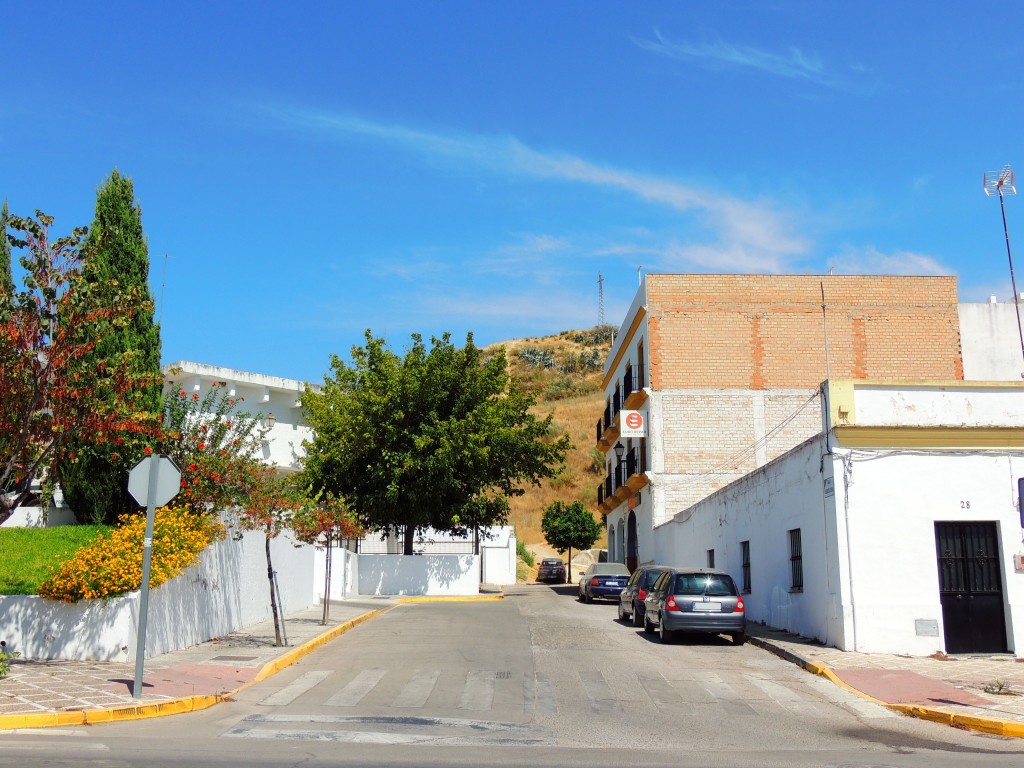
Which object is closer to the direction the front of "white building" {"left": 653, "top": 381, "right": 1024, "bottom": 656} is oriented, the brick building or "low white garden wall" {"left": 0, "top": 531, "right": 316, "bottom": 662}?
the low white garden wall

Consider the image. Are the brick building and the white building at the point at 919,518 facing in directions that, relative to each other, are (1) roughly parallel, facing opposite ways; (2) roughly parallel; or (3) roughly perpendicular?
roughly perpendicular

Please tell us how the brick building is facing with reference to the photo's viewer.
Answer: facing to the left of the viewer

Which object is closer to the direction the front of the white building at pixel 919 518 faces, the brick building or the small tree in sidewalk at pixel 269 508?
the small tree in sidewalk

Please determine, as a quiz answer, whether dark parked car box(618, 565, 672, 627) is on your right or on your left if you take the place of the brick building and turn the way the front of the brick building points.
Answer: on your left

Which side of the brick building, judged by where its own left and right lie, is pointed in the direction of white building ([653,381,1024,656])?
left

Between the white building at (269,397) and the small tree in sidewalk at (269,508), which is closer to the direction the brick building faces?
the white building

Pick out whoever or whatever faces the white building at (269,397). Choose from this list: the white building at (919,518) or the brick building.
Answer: the brick building

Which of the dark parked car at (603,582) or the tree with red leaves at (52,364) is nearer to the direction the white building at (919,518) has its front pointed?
the tree with red leaves

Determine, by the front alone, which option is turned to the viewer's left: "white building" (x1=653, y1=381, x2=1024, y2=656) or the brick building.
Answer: the brick building

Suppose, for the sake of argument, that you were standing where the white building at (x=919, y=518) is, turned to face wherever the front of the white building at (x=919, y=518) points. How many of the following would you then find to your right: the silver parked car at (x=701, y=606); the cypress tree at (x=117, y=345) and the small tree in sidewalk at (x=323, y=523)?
3

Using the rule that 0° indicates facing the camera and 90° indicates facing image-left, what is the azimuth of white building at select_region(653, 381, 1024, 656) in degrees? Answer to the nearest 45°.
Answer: approximately 0°

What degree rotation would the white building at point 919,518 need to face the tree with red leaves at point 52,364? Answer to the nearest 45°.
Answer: approximately 45° to its right

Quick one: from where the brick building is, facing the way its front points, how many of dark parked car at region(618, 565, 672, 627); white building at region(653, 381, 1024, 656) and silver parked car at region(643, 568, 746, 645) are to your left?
3

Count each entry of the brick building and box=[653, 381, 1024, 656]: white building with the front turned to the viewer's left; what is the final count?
1
